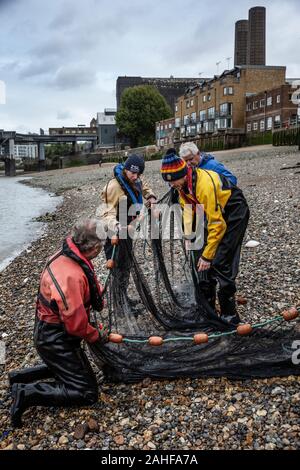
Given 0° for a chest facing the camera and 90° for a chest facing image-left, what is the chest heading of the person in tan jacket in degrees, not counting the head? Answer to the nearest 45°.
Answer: approximately 315°

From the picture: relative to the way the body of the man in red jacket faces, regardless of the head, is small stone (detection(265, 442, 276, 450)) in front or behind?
in front

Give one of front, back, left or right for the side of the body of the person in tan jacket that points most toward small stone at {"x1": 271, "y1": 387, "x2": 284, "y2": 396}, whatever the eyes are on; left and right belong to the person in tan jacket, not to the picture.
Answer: front

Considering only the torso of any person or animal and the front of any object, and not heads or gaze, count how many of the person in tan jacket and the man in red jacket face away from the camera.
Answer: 0

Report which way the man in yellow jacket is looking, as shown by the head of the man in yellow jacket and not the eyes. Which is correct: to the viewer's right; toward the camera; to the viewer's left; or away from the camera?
to the viewer's left

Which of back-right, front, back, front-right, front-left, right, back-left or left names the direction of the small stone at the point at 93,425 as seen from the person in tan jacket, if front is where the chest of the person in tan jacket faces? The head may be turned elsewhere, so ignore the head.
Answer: front-right

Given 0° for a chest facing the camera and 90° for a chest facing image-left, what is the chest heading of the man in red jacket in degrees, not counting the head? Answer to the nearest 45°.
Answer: approximately 270°

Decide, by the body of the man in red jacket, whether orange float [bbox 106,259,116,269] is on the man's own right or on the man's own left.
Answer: on the man's own left

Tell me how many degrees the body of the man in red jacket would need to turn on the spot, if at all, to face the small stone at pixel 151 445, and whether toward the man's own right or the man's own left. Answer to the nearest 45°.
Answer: approximately 45° to the man's own right

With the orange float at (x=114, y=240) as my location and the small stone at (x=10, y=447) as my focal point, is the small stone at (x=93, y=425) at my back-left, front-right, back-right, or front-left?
front-left

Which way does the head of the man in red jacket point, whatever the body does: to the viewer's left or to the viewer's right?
to the viewer's right

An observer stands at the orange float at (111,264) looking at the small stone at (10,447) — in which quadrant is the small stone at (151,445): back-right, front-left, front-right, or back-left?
front-left

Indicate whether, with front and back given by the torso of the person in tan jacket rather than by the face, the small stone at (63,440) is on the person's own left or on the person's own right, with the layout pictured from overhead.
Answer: on the person's own right
